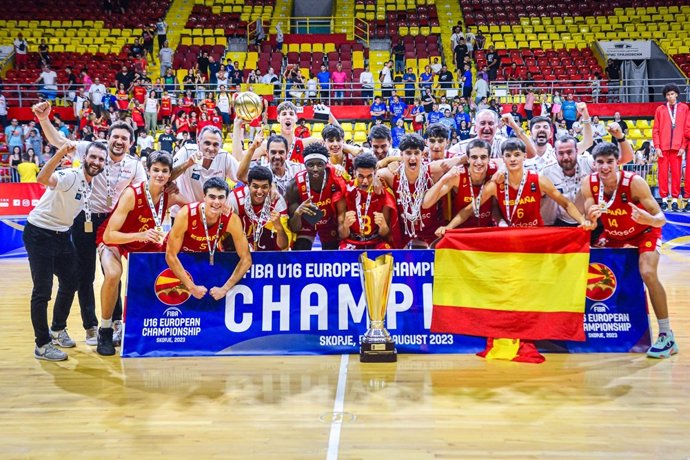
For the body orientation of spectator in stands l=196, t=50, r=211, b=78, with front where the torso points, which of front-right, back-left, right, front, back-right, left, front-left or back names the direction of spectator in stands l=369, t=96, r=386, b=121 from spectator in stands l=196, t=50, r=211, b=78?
front-left

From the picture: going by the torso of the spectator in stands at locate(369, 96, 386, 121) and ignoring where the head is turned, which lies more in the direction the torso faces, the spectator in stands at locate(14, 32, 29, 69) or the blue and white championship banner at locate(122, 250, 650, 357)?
the blue and white championship banner

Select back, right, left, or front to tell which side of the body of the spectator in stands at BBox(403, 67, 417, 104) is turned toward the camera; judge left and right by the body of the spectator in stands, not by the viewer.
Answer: front

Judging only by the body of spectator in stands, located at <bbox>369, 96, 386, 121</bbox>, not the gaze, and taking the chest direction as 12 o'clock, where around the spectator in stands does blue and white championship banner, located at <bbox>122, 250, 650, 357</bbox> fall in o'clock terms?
The blue and white championship banner is roughly at 12 o'clock from the spectator in stands.

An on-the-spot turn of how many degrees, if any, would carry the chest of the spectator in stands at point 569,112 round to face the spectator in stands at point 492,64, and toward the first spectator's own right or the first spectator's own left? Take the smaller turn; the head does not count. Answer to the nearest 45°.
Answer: approximately 135° to the first spectator's own right

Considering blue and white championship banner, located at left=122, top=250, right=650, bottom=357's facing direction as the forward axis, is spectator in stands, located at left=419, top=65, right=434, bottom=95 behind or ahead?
behind

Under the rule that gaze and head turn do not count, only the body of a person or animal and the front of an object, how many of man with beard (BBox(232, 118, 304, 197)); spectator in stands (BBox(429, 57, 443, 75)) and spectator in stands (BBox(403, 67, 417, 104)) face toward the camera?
3

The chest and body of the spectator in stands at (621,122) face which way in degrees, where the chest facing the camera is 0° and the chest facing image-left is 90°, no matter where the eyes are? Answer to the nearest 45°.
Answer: approximately 0°

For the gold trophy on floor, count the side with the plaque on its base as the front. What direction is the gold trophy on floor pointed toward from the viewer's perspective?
toward the camera

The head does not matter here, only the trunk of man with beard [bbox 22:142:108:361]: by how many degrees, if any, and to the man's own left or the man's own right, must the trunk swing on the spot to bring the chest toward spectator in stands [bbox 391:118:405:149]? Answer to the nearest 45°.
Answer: approximately 90° to the man's own left

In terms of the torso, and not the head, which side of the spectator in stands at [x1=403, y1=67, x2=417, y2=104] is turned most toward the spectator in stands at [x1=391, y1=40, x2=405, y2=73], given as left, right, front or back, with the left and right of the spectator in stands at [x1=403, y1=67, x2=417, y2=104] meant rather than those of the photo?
back

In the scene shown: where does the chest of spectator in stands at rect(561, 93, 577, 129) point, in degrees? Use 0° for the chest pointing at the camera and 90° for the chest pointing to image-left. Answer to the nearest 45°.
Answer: approximately 0°

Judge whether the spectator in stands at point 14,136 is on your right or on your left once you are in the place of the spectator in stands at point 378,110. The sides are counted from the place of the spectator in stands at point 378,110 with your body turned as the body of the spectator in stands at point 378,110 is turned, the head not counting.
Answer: on your right
